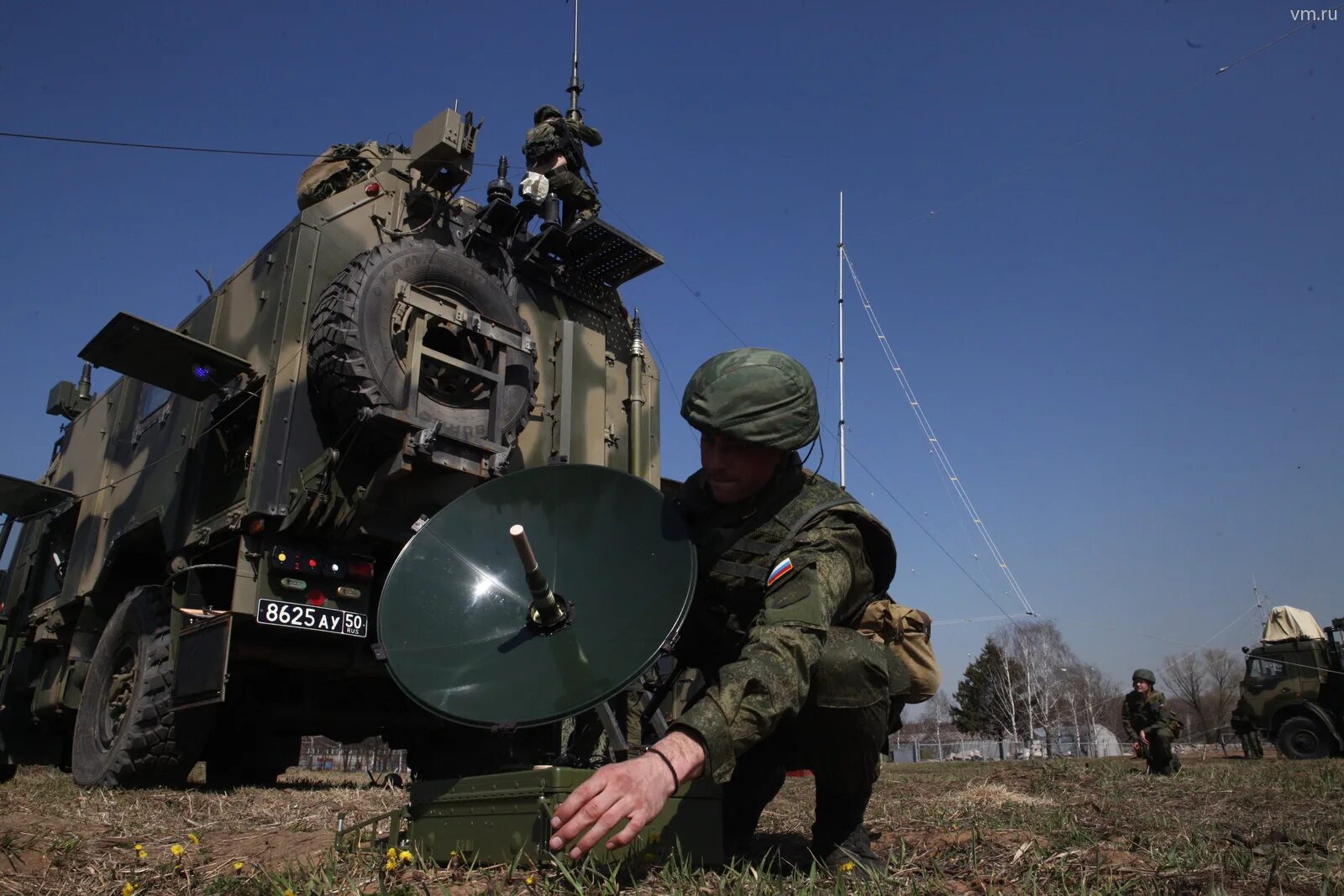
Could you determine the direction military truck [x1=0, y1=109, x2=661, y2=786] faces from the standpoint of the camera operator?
facing away from the viewer and to the left of the viewer

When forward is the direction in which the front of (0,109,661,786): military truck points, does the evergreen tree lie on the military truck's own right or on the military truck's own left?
on the military truck's own right

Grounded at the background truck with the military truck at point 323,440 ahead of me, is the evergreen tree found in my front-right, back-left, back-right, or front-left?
back-right

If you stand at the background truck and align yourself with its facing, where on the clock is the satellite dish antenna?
The satellite dish antenna is roughly at 9 o'clock from the background truck.

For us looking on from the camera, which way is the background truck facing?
facing to the left of the viewer

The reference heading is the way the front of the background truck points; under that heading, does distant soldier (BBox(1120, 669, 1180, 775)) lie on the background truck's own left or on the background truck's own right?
on the background truck's own left

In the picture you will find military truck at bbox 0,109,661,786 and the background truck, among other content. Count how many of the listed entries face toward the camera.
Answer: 0

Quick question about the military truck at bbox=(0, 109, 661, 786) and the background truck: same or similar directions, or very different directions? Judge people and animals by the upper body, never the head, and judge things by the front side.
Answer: same or similar directions

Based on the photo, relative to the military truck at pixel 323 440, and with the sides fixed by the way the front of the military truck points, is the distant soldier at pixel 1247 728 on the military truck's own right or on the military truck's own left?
on the military truck's own right
